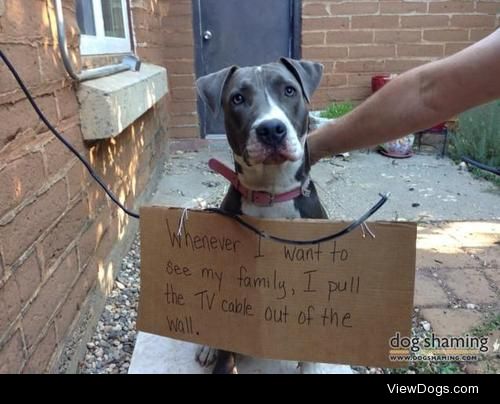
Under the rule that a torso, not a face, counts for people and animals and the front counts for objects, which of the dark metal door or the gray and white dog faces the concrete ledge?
the dark metal door

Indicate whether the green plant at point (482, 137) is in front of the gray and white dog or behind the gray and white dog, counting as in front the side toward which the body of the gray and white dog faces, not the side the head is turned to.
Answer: behind

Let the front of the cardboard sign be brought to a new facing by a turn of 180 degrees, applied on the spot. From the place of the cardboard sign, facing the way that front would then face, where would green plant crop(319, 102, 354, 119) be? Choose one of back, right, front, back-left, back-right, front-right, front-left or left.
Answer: front

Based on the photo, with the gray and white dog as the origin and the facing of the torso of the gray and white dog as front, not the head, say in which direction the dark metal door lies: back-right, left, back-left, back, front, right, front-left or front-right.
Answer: back

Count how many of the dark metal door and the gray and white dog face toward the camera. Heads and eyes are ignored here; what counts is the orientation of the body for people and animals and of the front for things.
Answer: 2

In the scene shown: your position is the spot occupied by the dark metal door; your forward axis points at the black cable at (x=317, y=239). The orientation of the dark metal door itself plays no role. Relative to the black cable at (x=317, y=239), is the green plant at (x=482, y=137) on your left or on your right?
left

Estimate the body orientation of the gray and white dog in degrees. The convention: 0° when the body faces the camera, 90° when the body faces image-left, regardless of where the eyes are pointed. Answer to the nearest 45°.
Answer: approximately 0°

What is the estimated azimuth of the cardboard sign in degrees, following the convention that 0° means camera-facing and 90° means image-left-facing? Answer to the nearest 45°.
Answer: approximately 0°
